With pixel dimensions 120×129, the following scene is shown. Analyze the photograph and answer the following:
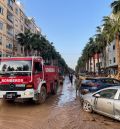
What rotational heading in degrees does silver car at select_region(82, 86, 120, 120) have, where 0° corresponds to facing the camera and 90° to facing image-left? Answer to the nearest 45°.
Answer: approximately 135°

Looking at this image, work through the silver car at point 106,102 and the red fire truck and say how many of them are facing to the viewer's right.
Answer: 0

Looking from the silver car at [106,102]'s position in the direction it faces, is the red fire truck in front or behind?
in front

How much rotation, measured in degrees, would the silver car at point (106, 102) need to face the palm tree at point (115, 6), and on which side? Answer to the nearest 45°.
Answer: approximately 45° to its right

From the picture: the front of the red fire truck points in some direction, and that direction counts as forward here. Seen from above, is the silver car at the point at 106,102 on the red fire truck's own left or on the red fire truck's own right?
on the red fire truck's own left

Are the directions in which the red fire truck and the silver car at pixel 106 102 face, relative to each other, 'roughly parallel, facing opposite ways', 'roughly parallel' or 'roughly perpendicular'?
roughly perpendicular

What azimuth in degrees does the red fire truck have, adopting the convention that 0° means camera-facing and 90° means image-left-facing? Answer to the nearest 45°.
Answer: approximately 45°

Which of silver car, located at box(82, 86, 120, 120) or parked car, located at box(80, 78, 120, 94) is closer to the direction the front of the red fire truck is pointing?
the silver car

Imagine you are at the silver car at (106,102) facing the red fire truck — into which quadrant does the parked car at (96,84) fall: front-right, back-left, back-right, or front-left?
front-right
